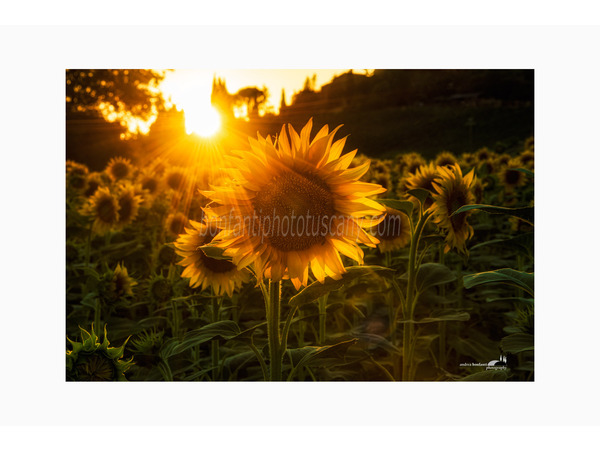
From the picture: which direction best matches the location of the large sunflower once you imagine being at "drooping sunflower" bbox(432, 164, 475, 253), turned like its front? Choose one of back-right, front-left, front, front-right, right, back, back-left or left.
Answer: right

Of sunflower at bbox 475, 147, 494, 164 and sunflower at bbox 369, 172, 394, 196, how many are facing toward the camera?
2

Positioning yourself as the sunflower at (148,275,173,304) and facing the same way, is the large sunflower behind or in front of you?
in front

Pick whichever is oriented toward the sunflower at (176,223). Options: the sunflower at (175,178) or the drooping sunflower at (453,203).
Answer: the sunflower at (175,178)

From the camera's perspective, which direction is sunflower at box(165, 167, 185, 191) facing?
toward the camera
